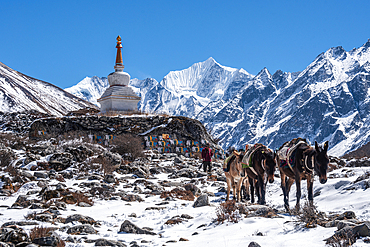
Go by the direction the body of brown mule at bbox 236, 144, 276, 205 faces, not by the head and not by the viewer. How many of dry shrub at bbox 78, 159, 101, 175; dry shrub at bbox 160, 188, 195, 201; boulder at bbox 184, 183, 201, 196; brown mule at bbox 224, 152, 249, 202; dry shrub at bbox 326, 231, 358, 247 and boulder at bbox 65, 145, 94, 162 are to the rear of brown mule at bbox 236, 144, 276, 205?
5

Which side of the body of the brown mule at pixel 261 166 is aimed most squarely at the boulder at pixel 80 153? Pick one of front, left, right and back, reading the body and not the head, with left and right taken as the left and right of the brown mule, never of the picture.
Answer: back

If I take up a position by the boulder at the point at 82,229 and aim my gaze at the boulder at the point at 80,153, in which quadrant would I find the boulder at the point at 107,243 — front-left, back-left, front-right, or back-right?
back-right

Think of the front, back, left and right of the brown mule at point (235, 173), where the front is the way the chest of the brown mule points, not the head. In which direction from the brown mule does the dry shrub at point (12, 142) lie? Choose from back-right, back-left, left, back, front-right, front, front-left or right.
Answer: back-right

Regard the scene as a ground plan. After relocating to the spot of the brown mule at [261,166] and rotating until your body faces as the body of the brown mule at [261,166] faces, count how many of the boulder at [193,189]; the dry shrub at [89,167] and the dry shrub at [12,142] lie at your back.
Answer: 3

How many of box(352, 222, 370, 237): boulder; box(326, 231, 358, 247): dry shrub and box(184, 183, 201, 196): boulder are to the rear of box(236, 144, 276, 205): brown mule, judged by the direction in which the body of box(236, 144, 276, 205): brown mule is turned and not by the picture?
1

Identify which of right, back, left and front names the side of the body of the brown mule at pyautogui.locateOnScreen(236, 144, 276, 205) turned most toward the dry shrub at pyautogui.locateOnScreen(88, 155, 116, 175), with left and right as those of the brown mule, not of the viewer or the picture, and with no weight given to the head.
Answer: back

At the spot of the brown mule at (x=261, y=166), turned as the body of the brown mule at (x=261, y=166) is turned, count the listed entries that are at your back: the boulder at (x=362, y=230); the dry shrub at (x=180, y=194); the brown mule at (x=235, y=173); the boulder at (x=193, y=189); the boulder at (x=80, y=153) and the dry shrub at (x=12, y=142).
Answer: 5

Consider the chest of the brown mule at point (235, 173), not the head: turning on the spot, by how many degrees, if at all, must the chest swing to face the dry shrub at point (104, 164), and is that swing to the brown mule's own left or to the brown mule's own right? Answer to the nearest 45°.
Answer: approximately 135° to the brown mule's own right

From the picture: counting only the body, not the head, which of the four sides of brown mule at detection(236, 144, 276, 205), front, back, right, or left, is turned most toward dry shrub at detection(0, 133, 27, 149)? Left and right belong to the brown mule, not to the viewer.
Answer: back

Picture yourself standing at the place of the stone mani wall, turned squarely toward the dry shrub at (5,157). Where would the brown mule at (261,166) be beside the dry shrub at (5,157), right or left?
left

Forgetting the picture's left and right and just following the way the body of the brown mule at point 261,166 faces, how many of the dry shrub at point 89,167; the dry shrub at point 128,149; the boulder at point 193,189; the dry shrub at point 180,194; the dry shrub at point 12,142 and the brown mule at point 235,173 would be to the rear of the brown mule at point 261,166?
6

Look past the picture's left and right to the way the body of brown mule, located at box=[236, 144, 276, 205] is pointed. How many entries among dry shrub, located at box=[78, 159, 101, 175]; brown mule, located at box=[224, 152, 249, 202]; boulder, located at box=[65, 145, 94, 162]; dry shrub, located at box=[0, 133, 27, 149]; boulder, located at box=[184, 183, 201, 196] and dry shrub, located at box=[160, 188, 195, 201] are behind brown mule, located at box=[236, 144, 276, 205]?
6

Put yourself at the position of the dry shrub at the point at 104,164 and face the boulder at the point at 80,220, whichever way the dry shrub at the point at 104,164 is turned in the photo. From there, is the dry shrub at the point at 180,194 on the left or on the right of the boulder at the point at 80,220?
left

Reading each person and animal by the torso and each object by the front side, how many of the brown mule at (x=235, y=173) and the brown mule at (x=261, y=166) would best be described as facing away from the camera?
0

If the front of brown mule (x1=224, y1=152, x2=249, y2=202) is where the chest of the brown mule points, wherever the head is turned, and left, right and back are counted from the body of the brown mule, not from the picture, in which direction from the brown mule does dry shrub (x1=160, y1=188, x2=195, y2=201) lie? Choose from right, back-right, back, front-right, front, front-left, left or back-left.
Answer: back-right
